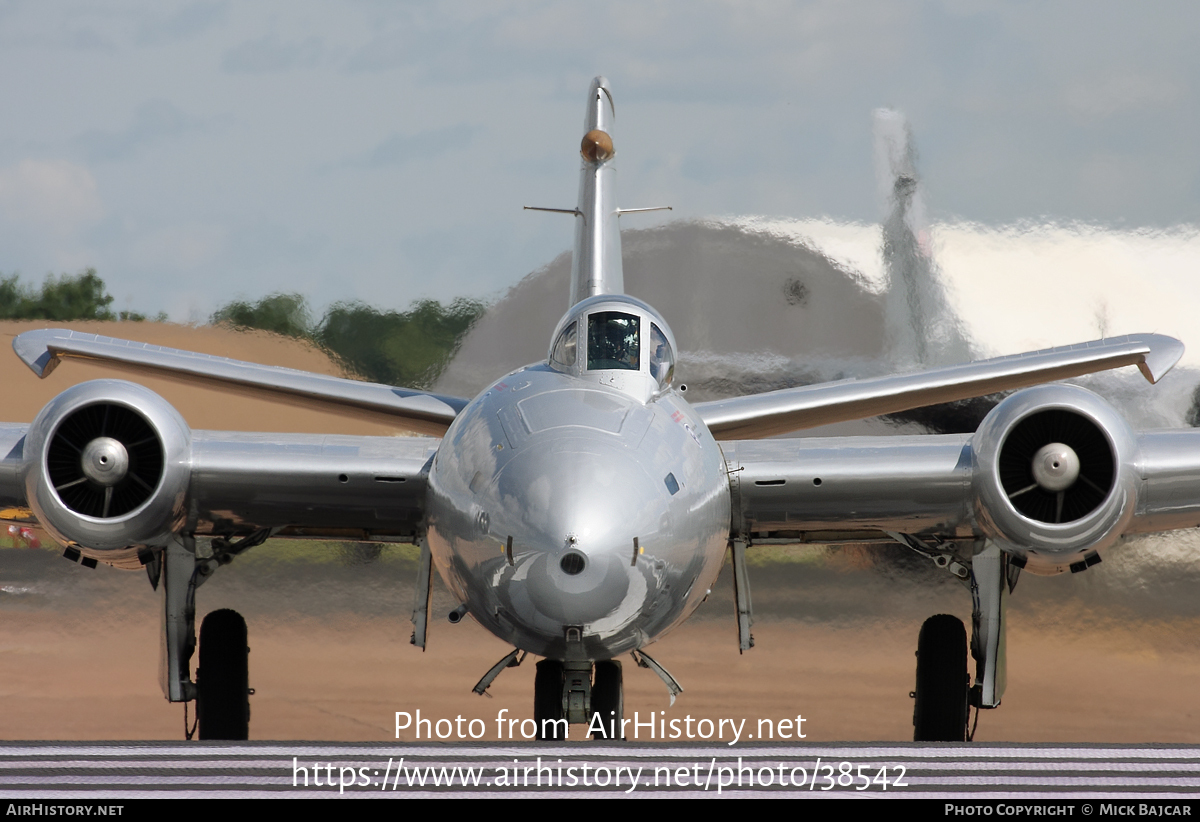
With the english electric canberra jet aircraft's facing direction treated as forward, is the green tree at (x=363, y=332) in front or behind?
behind

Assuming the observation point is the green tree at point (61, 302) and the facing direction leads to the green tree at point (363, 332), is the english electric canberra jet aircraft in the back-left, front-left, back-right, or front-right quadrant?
front-right

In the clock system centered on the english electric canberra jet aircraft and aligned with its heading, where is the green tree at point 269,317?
The green tree is roughly at 5 o'clock from the english electric canberra jet aircraft.

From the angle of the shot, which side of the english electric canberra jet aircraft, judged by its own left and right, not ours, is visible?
front

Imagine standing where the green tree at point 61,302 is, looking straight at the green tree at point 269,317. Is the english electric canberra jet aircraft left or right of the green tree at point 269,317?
right

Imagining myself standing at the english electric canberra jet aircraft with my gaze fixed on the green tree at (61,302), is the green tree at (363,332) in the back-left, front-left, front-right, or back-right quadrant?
front-right
